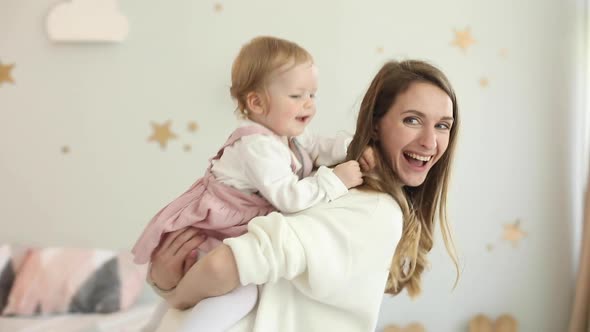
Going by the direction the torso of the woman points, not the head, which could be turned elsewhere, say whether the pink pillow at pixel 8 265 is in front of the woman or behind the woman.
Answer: behind

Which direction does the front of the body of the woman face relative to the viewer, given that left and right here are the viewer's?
facing to the right of the viewer
